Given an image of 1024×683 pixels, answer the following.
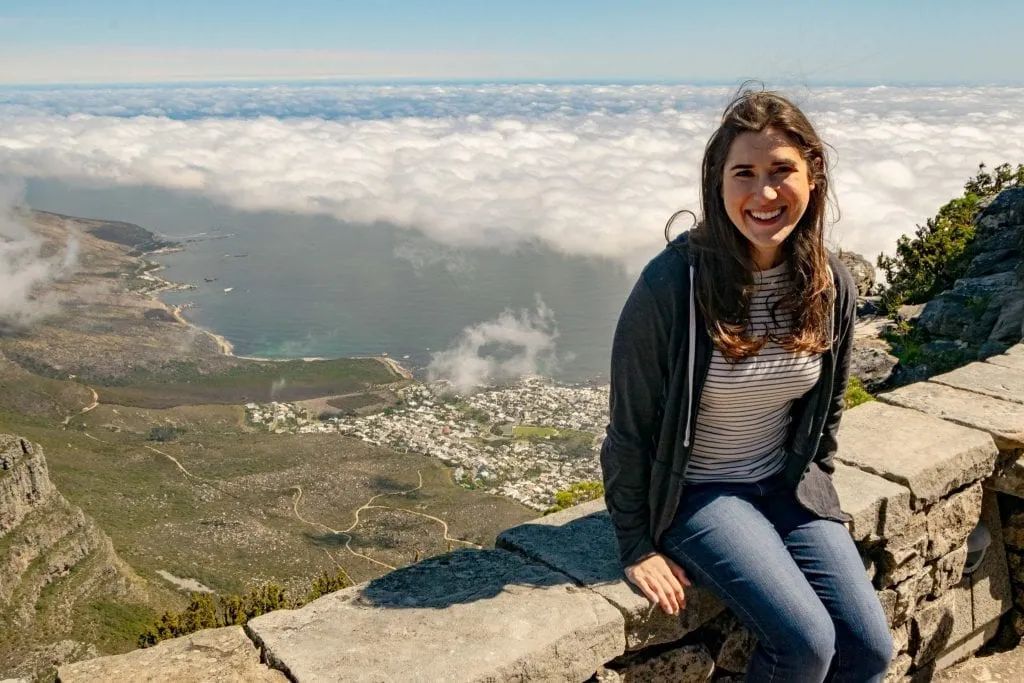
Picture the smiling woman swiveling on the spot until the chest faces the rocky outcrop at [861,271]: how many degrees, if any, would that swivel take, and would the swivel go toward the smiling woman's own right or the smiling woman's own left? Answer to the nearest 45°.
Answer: approximately 135° to the smiling woman's own left

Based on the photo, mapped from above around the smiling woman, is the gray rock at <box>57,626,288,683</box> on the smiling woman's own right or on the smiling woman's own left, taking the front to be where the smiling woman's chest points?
on the smiling woman's own right

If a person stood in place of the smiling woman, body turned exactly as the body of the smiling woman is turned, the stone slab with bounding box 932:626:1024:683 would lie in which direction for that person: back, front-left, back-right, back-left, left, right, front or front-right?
left

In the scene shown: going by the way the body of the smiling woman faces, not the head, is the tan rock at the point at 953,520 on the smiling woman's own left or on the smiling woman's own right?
on the smiling woman's own left

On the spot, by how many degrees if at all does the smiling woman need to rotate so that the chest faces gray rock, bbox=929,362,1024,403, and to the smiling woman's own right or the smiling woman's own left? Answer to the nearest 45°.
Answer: approximately 90° to the smiling woman's own left

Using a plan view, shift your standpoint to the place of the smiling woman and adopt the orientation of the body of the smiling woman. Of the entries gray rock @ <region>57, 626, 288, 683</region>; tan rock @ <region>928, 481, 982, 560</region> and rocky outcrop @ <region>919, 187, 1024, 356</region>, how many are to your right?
1

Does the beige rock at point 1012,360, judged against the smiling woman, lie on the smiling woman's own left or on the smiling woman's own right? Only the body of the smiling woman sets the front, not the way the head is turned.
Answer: on the smiling woman's own left

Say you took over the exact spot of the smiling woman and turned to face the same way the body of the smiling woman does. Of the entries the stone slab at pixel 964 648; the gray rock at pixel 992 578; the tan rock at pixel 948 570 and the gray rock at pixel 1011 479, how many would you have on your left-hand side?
4

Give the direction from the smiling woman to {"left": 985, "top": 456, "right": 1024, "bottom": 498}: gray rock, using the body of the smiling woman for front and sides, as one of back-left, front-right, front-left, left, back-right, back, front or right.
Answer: left

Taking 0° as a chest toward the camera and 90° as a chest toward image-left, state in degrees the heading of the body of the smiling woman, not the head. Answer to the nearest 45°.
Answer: approximately 315°

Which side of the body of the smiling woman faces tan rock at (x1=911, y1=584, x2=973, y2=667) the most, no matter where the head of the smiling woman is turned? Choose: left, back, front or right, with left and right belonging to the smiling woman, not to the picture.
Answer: left
